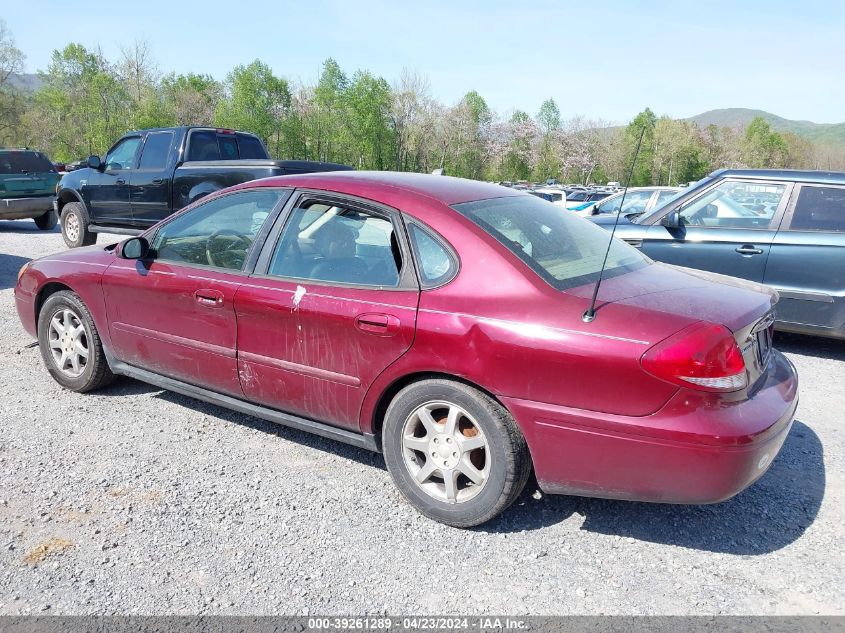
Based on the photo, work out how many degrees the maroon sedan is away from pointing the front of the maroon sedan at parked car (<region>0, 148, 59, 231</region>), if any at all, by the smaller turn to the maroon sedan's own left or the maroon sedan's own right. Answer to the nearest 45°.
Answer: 0° — it already faces it

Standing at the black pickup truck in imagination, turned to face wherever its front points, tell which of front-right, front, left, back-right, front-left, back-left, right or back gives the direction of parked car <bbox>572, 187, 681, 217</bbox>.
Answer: back-right

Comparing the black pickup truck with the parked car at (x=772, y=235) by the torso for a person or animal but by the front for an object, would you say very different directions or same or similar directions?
same or similar directions

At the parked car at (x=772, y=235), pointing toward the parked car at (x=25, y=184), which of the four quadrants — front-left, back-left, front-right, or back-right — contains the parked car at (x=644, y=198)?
front-right

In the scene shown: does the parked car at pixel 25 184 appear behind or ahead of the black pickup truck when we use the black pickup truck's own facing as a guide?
ahead

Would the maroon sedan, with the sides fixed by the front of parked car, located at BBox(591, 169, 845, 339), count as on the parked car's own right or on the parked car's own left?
on the parked car's own left

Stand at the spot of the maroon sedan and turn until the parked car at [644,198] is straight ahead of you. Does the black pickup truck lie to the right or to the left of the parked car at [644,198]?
left

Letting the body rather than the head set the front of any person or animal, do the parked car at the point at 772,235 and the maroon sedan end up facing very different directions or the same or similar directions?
same or similar directions

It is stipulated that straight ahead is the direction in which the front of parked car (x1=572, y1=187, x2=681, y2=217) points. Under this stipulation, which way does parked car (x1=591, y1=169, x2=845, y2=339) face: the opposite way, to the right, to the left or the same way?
the same way

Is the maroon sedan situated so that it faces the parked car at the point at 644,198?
no

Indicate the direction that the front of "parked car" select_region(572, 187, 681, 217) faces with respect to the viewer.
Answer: facing to the left of the viewer

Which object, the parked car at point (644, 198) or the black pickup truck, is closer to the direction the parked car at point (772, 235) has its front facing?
the black pickup truck

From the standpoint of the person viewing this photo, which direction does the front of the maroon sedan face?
facing away from the viewer and to the left of the viewer

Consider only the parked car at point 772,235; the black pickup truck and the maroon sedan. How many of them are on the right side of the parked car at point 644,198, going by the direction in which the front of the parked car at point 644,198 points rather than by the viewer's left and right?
0

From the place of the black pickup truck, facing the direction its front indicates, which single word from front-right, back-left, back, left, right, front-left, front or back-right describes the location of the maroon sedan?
back-left

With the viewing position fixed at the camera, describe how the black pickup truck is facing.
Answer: facing away from the viewer and to the left of the viewer

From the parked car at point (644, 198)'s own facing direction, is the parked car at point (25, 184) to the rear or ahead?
ahead

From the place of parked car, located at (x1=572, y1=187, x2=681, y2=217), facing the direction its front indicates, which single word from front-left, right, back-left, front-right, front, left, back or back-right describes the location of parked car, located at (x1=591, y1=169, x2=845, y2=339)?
left

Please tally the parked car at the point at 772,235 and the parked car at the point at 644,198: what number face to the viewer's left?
2

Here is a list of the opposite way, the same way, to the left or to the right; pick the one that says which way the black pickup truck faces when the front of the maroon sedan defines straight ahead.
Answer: the same way

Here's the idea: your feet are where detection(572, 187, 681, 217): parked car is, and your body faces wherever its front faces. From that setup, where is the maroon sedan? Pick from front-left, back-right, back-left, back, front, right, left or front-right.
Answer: left

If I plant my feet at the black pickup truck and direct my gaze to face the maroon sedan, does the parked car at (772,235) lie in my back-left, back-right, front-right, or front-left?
front-left
